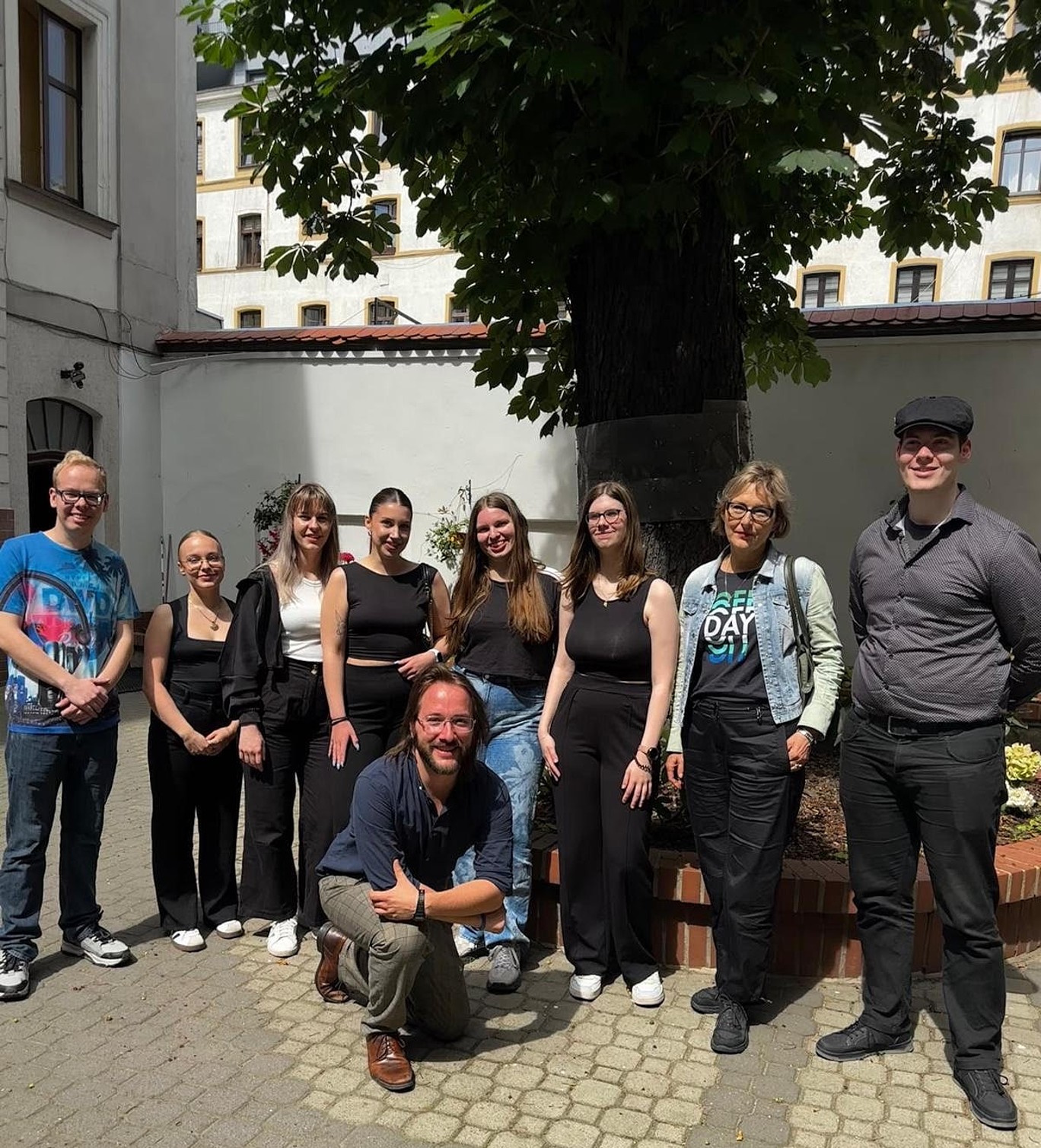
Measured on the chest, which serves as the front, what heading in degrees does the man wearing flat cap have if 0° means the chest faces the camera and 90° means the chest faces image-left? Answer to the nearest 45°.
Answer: approximately 45°

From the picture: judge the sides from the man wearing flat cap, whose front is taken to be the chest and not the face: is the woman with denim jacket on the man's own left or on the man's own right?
on the man's own right

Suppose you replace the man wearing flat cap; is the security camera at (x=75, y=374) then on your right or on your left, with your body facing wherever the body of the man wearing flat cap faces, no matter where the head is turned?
on your right

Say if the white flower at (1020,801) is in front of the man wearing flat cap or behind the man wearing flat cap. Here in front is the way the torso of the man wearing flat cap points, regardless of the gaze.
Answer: behind

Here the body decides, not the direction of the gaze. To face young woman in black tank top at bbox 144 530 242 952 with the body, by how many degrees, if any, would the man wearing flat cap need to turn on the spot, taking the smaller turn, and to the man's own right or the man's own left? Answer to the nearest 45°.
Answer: approximately 45° to the man's own right
